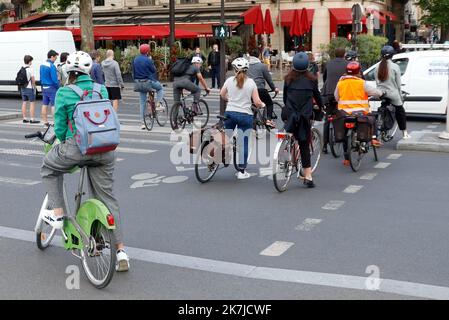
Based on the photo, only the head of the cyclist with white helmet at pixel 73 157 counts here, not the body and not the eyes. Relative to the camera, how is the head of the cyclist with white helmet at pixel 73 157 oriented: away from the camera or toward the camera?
away from the camera

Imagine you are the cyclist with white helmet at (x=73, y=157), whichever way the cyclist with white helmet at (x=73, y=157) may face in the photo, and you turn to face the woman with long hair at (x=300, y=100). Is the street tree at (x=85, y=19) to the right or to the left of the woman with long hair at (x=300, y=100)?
left

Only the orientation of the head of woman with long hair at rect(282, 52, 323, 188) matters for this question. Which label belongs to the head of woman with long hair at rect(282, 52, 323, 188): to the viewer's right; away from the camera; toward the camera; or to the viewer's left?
away from the camera

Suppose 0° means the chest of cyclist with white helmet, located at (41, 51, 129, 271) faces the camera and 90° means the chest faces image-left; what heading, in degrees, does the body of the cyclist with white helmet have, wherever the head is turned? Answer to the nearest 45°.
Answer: approximately 135°

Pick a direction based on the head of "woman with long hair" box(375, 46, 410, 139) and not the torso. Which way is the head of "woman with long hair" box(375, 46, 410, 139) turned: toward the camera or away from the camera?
away from the camera
